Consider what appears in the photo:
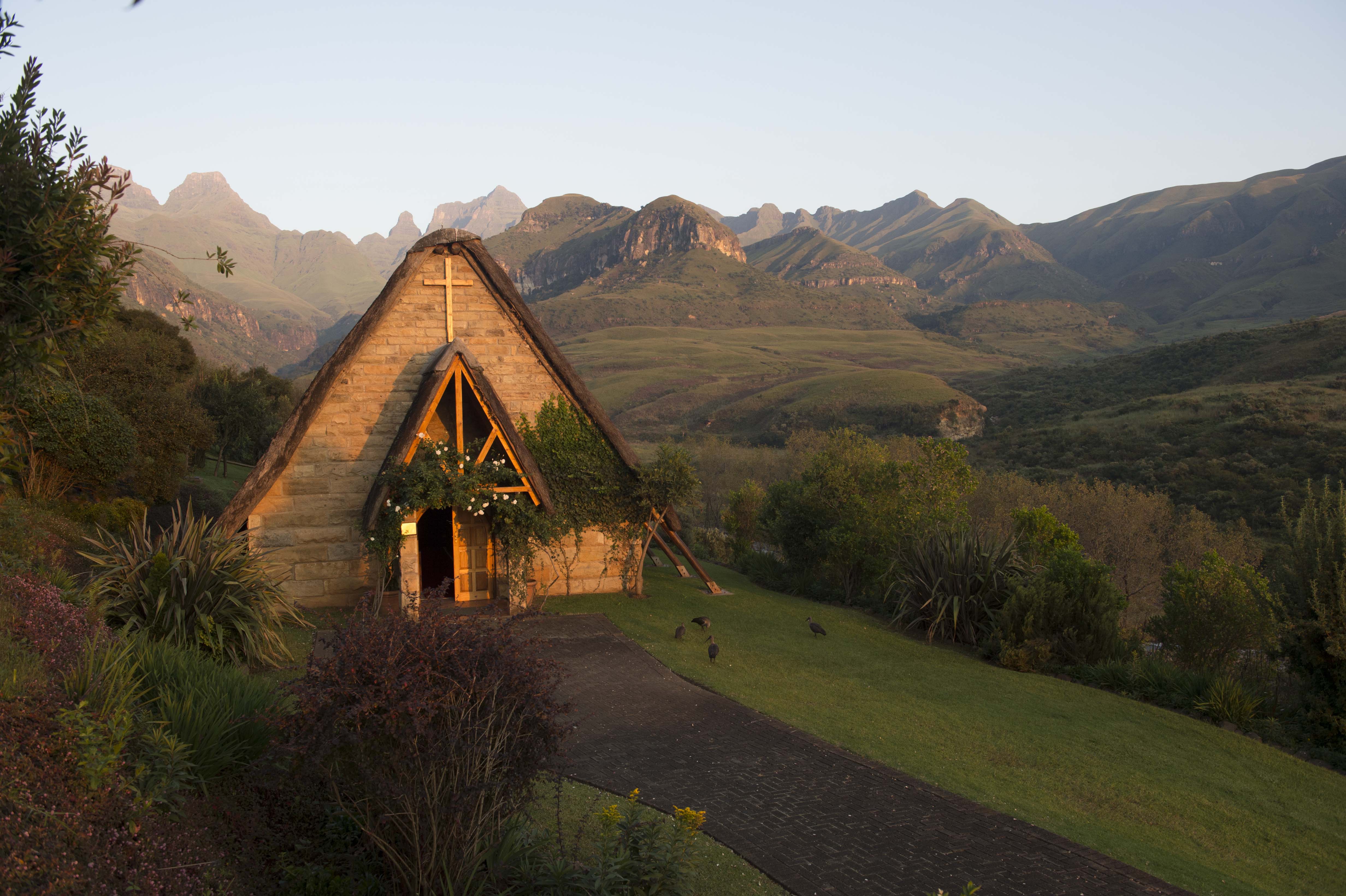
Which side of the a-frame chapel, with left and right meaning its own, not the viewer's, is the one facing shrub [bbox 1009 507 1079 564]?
left

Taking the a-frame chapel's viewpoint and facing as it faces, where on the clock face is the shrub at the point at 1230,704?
The shrub is roughly at 10 o'clock from the a-frame chapel.

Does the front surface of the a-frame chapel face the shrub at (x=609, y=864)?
yes

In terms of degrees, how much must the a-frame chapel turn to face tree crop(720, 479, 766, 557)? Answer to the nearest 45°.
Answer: approximately 135° to its left

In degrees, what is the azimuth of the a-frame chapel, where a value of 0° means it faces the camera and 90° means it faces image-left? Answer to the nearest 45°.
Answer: approximately 0°

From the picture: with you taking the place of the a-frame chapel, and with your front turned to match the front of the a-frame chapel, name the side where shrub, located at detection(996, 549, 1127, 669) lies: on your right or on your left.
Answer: on your left

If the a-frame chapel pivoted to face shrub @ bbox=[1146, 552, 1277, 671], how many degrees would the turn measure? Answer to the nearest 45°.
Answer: approximately 90° to its left

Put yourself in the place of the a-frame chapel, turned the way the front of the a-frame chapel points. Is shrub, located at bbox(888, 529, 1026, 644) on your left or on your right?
on your left

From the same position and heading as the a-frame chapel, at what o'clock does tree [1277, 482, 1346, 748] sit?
The tree is roughly at 10 o'clock from the a-frame chapel.
